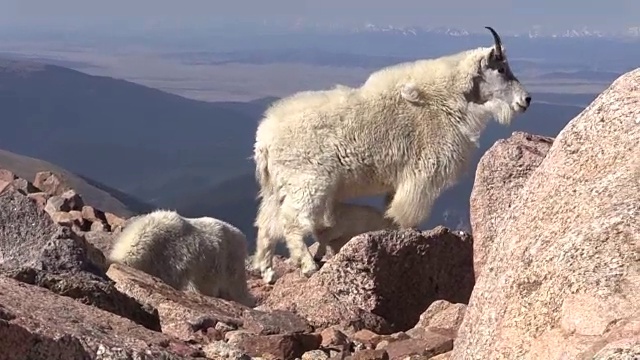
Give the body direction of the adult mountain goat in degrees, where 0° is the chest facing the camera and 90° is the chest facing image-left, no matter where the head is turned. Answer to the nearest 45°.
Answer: approximately 270°

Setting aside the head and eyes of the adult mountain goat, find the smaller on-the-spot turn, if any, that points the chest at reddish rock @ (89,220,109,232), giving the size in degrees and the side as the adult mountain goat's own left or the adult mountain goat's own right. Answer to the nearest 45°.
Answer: approximately 180°

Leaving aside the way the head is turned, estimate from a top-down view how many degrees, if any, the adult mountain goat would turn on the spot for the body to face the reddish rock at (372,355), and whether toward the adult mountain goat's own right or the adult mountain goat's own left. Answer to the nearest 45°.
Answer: approximately 90° to the adult mountain goat's own right

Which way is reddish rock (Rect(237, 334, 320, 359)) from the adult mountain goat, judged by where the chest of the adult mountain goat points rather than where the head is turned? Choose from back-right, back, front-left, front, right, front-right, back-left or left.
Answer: right

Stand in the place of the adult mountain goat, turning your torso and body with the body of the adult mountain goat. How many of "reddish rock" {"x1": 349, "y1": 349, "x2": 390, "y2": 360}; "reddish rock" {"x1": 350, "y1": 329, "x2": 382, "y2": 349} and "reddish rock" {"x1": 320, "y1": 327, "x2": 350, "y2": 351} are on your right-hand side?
3

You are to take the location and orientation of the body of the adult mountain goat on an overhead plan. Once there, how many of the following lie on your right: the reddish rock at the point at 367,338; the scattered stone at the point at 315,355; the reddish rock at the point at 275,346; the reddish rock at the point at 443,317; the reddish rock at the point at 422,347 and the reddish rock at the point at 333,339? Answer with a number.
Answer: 6

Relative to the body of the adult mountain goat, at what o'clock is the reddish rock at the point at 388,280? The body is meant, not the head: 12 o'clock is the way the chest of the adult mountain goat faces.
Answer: The reddish rock is roughly at 3 o'clock from the adult mountain goat.

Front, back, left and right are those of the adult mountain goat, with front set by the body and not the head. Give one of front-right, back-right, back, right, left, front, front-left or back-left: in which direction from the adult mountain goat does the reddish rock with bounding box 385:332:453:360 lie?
right

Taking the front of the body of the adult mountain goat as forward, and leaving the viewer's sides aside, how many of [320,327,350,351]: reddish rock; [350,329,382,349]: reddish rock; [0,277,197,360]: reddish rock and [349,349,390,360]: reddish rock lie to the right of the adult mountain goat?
4

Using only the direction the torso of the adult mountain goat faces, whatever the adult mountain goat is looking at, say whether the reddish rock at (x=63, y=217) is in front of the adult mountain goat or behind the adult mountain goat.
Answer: behind

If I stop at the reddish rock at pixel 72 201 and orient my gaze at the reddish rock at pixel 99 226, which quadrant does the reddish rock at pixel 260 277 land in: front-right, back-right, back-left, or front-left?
front-left

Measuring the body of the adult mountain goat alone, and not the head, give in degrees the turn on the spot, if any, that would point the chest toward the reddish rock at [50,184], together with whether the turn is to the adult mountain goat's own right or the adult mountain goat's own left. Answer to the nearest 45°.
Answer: approximately 135° to the adult mountain goat's own left

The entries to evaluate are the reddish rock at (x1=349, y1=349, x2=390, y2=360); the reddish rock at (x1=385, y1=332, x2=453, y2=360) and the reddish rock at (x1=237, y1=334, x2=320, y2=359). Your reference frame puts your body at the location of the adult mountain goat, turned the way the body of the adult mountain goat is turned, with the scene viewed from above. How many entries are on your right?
3

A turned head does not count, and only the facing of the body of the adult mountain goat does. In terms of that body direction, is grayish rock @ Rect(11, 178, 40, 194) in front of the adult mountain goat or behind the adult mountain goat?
behind

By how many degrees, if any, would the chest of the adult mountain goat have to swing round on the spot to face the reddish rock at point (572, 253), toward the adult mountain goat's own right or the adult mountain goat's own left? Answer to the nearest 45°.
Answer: approximately 90° to the adult mountain goat's own right

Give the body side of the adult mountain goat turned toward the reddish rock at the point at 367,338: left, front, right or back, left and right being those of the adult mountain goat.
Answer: right

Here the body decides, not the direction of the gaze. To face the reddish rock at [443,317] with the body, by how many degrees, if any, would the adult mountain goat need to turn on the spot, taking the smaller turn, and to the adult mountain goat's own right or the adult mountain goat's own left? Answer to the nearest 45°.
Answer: approximately 90° to the adult mountain goat's own right
